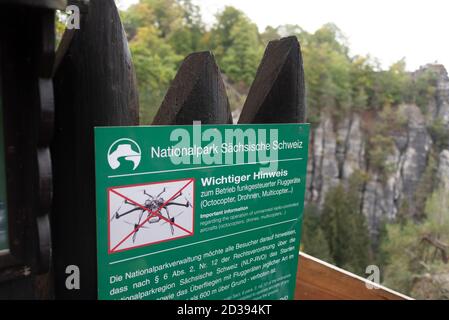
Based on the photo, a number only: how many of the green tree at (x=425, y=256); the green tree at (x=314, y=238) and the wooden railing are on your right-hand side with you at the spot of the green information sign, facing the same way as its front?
0

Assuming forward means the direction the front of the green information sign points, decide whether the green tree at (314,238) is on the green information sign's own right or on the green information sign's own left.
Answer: on the green information sign's own left

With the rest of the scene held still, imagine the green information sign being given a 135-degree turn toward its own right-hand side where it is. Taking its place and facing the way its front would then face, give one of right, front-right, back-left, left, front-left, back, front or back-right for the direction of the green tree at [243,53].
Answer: right

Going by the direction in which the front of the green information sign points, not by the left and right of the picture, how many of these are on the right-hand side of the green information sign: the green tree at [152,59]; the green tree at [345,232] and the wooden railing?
0

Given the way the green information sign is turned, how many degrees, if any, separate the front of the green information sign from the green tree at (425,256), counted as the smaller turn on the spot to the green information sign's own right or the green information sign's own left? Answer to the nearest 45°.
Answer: approximately 90° to the green information sign's own left

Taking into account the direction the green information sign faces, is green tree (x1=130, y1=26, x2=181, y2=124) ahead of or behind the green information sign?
behind

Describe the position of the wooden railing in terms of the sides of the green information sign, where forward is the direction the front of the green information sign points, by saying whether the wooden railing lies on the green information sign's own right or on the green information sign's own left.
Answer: on the green information sign's own left

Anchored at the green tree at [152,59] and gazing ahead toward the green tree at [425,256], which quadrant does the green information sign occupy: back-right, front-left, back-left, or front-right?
front-right

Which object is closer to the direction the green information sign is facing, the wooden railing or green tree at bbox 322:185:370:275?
the wooden railing

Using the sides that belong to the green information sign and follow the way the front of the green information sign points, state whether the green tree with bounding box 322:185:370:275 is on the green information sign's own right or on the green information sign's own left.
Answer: on the green information sign's own left

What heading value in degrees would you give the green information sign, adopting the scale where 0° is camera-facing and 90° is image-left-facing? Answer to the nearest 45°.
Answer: approximately 315°
